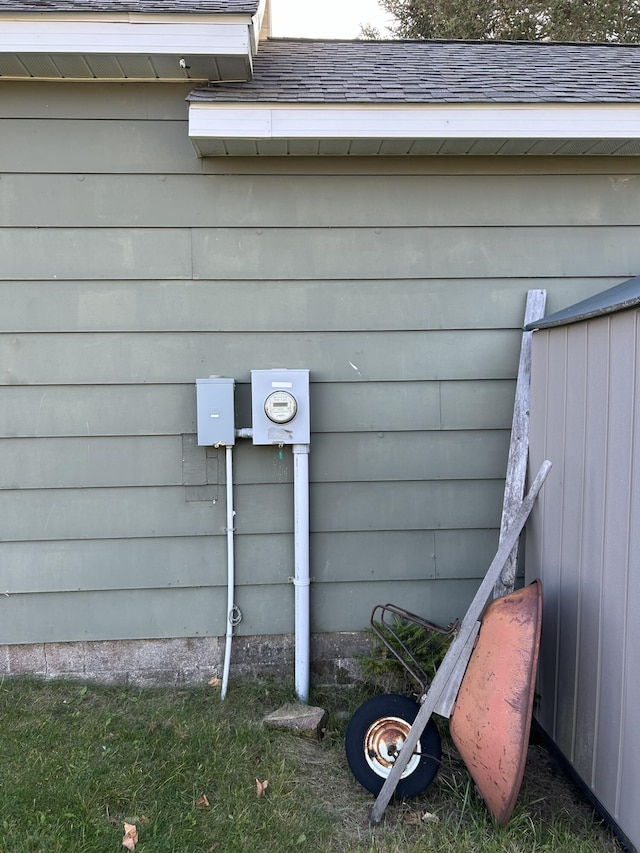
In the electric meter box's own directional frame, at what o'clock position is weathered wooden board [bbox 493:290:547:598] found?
The weathered wooden board is roughly at 9 o'clock from the electric meter box.

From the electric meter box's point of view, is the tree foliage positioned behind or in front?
behind

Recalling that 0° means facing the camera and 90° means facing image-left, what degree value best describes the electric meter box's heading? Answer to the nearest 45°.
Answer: approximately 0°

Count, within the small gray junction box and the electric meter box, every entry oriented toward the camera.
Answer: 2

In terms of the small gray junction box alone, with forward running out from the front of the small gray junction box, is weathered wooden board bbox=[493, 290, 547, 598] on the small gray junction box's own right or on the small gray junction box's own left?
on the small gray junction box's own left

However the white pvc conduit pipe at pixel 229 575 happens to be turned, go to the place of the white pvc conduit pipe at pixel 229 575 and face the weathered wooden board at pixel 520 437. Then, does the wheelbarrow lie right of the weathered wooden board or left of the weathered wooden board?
right

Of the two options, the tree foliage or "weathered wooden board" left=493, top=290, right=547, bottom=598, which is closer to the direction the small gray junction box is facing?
the weathered wooden board
